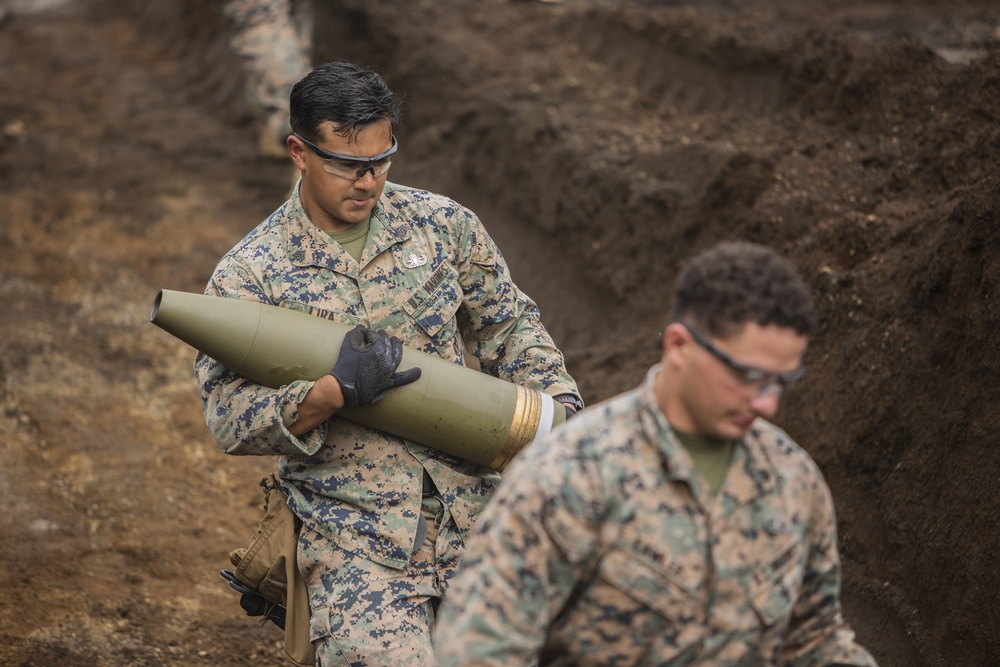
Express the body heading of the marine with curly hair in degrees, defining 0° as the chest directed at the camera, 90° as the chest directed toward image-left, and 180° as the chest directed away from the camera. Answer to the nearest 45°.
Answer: approximately 315°

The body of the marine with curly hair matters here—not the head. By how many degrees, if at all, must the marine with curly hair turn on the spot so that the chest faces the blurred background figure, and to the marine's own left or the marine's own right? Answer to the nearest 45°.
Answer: approximately 180°
